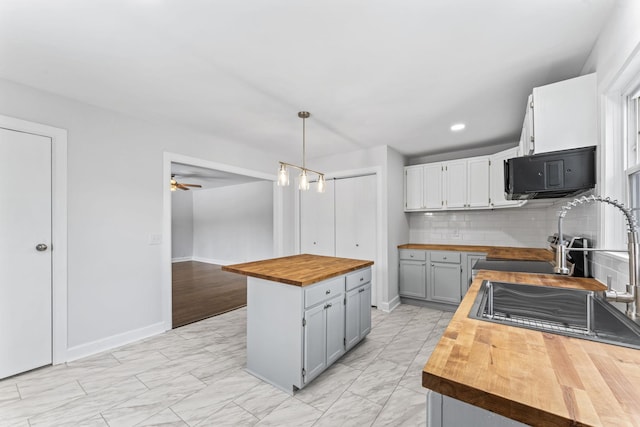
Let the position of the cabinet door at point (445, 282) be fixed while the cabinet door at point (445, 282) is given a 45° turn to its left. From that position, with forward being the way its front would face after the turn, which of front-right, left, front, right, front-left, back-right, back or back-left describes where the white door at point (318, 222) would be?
back-right

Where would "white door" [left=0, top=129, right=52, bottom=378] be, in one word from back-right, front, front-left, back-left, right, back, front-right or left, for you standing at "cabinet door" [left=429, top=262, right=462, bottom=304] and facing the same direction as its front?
front-right

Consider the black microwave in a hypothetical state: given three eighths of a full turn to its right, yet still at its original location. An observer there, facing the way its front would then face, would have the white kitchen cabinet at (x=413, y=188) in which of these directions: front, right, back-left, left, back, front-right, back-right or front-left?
left

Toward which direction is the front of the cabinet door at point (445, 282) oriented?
toward the camera

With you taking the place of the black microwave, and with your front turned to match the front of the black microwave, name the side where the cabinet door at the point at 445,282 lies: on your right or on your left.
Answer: on your right

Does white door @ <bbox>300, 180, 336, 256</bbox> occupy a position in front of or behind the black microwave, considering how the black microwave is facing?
in front

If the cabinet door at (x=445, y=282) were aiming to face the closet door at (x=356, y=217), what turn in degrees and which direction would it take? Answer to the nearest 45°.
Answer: approximately 90° to its right

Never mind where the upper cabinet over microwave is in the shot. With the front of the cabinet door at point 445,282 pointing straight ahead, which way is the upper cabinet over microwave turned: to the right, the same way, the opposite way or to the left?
to the right

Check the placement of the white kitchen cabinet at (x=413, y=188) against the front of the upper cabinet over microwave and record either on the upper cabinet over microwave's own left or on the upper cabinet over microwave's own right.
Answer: on the upper cabinet over microwave's own right

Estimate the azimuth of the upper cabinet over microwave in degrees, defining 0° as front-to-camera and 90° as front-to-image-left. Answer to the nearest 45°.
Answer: approximately 90°

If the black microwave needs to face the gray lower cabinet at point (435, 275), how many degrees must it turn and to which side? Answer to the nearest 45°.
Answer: approximately 45° to its right

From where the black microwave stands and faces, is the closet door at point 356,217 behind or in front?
in front
